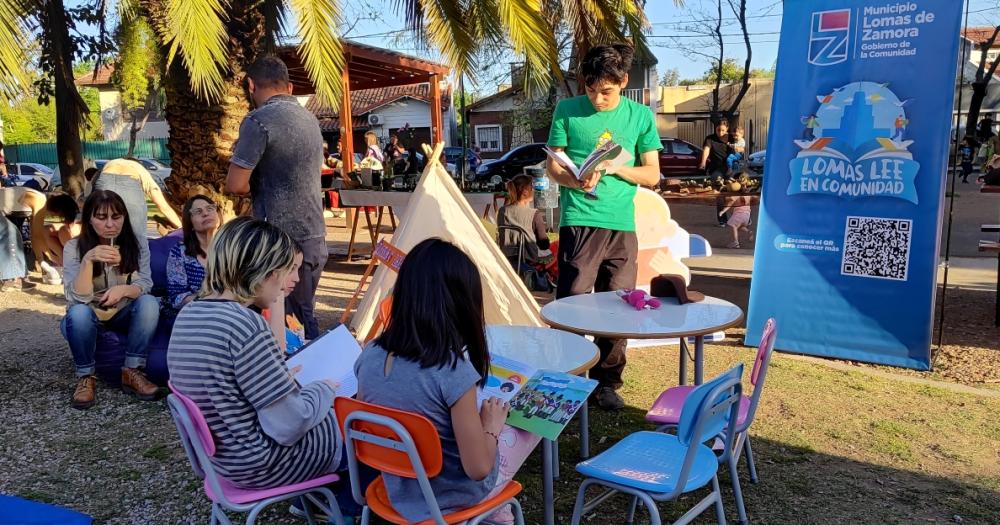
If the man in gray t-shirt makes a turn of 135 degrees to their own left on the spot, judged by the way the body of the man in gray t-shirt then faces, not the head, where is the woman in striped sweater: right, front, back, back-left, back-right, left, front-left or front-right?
front

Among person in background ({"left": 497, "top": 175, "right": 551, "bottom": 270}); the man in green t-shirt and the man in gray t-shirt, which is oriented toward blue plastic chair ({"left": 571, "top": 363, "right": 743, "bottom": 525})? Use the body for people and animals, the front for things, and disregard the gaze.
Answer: the man in green t-shirt

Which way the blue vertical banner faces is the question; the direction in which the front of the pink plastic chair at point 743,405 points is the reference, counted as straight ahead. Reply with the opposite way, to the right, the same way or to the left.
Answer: to the left

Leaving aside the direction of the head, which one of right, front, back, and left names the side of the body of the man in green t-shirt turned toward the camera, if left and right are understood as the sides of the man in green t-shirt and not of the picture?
front

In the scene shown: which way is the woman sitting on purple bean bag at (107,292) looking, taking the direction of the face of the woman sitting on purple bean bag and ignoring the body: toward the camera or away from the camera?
toward the camera

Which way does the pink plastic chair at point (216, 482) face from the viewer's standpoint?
to the viewer's right

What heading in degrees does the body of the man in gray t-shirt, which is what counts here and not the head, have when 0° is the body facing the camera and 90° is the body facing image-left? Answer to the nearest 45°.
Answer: approximately 135°

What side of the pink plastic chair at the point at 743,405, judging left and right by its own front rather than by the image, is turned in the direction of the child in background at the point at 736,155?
right

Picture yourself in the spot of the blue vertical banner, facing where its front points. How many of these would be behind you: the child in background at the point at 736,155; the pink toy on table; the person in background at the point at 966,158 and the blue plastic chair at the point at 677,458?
2

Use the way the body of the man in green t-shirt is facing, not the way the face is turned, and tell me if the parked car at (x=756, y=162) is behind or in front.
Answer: behind

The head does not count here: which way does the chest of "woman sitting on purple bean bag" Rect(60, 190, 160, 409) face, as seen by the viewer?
toward the camera

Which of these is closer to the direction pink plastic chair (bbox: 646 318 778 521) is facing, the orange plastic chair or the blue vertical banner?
the orange plastic chair

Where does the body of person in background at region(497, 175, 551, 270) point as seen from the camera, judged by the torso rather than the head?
away from the camera

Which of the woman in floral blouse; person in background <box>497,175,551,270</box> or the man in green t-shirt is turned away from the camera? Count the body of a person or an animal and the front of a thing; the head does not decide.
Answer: the person in background

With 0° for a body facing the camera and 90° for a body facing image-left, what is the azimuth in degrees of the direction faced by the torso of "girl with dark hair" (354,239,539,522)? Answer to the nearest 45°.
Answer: approximately 225°

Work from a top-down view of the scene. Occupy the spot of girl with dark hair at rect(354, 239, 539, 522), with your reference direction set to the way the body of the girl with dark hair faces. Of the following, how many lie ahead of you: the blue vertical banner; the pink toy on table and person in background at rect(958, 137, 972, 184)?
3

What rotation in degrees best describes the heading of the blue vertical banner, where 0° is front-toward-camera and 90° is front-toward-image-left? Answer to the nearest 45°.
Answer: approximately 0°

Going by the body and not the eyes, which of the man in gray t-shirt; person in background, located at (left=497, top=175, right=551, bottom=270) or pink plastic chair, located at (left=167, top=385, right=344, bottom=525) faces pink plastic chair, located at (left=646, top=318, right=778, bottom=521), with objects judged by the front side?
pink plastic chair, located at (left=167, top=385, right=344, bottom=525)

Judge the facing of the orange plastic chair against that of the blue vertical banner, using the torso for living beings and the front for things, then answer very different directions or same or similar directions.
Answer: very different directions

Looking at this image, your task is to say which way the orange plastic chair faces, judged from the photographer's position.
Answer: facing away from the viewer and to the right of the viewer

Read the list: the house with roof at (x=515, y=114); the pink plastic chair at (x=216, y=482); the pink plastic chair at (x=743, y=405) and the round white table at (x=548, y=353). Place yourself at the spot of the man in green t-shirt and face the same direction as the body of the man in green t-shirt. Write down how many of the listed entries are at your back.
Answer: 1
